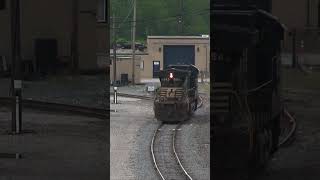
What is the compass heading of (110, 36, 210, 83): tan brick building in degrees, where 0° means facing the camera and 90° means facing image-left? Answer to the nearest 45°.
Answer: approximately 0°
